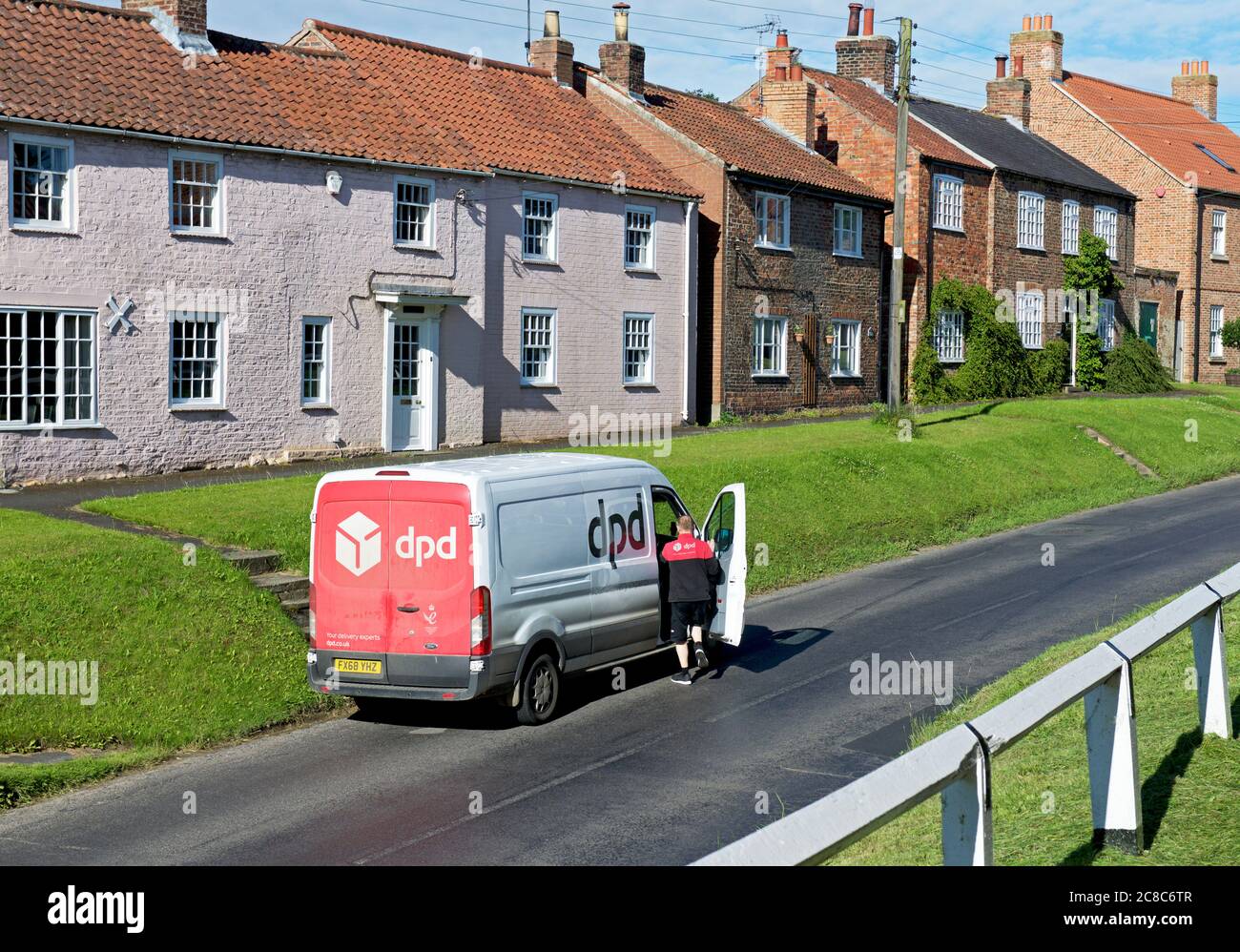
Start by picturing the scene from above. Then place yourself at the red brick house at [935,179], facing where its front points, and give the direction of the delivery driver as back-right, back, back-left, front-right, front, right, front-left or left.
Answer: front-right

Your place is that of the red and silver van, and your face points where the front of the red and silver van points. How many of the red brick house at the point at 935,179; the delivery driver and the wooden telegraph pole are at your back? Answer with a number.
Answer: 0

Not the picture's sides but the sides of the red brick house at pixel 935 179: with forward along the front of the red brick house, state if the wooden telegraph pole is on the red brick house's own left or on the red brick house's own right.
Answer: on the red brick house's own right

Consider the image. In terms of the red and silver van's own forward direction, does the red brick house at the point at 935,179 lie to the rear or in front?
in front

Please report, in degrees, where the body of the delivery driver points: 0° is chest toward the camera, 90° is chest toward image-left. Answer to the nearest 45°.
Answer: approximately 180°

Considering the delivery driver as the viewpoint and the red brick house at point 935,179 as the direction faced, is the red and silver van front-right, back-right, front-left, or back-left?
back-left

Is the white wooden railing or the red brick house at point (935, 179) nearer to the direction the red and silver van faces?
the red brick house

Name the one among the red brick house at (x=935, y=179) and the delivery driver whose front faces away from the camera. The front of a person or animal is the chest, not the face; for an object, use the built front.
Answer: the delivery driver

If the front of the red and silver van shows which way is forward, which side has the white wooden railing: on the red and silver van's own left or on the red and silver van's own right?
on the red and silver van's own right

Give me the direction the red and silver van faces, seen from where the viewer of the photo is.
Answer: facing away from the viewer and to the right of the viewer

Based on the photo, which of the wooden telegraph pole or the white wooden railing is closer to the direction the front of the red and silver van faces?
the wooden telegraph pole

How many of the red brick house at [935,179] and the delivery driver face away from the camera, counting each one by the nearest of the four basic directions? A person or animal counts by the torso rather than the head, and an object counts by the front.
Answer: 1

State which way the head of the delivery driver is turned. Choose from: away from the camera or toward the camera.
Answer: away from the camera

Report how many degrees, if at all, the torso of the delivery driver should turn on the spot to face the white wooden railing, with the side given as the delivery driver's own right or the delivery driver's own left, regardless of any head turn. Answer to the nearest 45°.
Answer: approximately 180°

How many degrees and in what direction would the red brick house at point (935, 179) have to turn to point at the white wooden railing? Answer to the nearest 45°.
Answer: approximately 45° to its right
